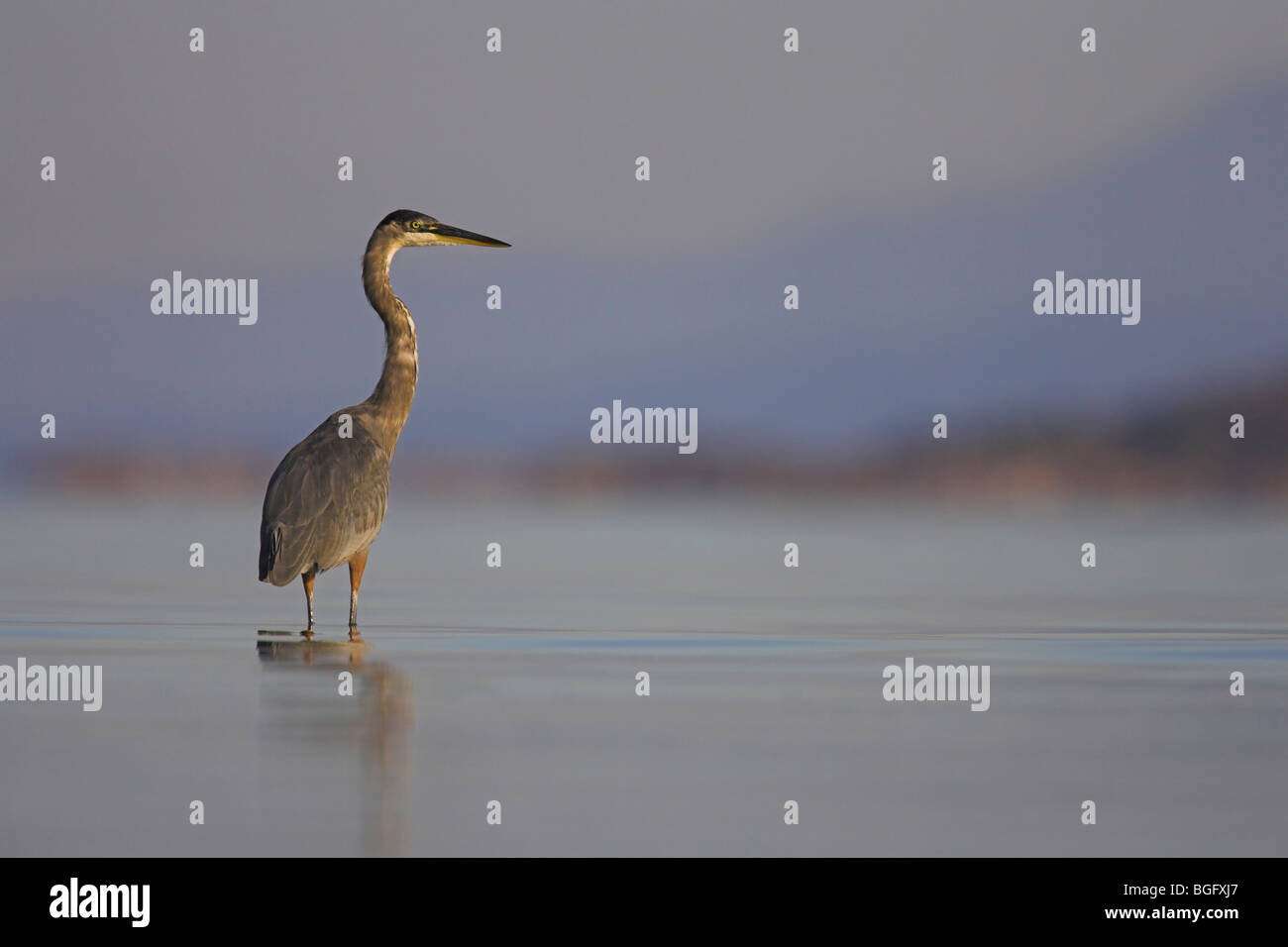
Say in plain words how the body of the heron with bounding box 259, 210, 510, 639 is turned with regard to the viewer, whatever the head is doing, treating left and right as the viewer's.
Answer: facing to the right of the viewer
